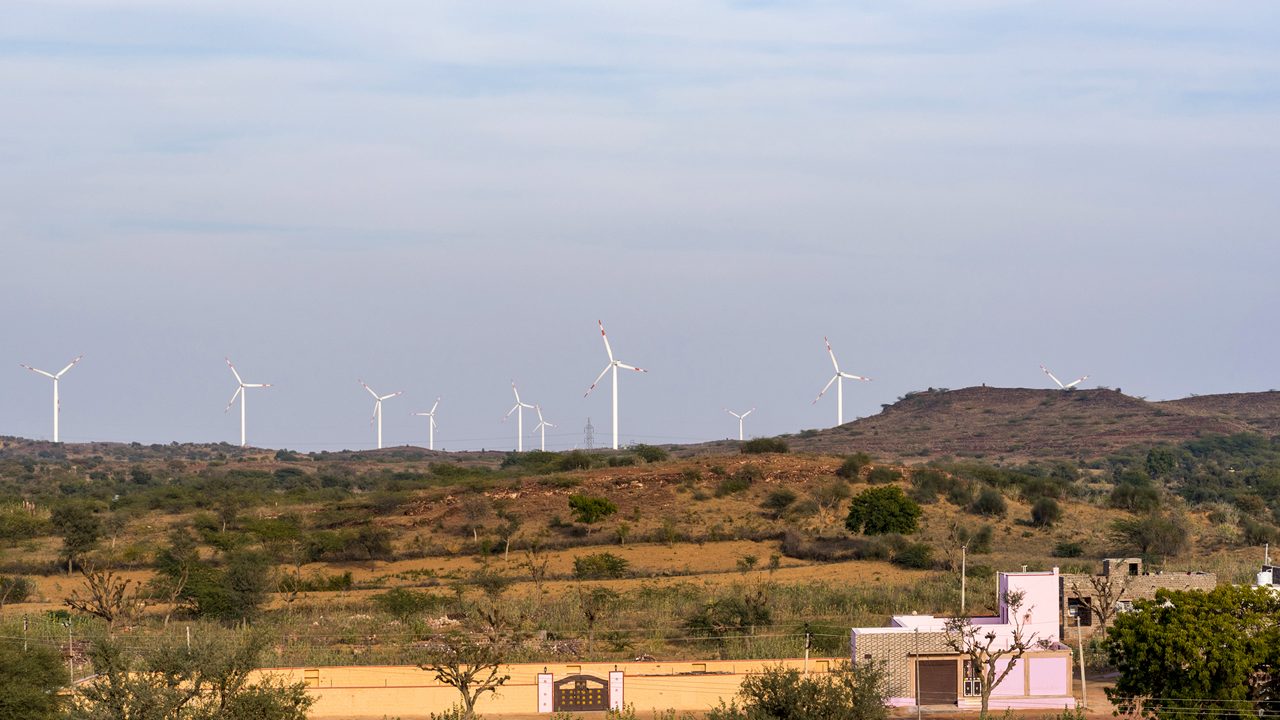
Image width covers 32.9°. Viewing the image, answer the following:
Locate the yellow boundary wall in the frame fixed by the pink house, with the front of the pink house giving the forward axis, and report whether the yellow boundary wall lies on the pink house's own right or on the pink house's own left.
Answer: on the pink house's own right

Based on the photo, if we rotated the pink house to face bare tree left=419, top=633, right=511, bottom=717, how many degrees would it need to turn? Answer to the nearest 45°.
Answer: approximately 45° to its right

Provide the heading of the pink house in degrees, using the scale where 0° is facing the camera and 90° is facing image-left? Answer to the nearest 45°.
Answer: approximately 0°

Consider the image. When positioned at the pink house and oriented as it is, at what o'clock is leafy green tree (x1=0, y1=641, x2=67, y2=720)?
The leafy green tree is roughly at 2 o'clock from the pink house.

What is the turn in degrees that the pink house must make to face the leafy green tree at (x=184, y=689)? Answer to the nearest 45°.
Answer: approximately 45° to its right
